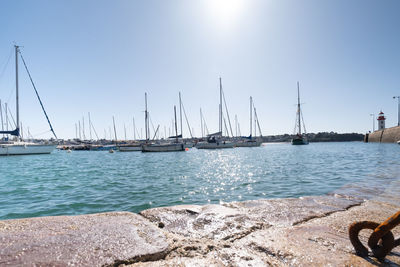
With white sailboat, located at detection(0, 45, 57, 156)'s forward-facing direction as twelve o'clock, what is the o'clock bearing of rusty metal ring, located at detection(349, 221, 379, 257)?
The rusty metal ring is roughly at 3 o'clock from the white sailboat.

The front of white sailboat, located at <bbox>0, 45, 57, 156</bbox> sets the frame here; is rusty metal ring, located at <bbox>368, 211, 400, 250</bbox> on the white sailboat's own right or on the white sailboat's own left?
on the white sailboat's own right

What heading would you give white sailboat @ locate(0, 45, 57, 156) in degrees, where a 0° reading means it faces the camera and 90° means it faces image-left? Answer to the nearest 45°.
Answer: approximately 270°
